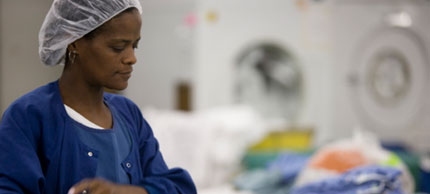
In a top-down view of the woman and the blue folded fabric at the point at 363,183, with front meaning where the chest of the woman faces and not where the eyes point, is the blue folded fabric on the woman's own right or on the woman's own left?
on the woman's own left

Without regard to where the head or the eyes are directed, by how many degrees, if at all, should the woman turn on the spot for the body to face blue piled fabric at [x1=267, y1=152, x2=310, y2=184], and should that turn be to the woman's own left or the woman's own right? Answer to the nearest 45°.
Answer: approximately 90° to the woman's own left

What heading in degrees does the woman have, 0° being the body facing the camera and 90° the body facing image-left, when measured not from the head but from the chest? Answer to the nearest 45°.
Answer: approximately 315°
